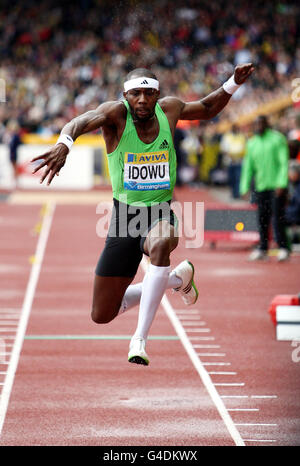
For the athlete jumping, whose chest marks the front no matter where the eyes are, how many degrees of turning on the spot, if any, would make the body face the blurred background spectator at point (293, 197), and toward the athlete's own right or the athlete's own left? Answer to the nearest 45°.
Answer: approximately 180°

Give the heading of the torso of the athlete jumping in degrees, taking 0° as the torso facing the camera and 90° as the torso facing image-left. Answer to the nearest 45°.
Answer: approximately 0°

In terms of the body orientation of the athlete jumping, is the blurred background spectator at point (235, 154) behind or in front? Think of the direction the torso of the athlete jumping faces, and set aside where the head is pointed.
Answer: behind

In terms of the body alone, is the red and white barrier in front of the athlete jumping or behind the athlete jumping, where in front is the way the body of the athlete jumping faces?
behind
